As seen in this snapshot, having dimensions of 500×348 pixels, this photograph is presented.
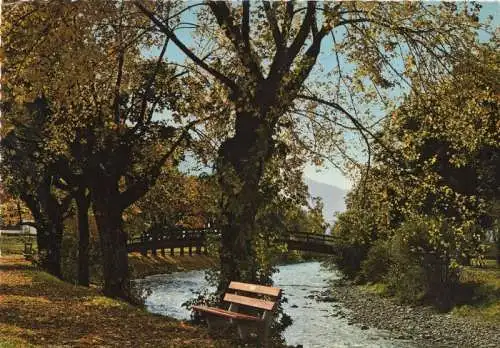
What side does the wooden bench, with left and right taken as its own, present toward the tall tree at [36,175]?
right

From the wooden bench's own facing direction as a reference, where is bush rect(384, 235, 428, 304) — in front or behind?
behind

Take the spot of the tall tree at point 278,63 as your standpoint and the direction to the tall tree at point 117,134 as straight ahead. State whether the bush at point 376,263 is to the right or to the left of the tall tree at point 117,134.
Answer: right

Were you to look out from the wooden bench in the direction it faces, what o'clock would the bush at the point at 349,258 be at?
The bush is roughly at 5 o'clock from the wooden bench.

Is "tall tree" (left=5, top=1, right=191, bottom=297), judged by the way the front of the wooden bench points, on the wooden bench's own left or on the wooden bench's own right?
on the wooden bench's own right

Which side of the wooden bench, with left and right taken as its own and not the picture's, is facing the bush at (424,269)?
back

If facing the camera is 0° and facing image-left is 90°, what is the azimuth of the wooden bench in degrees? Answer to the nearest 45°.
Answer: approximately 45°
